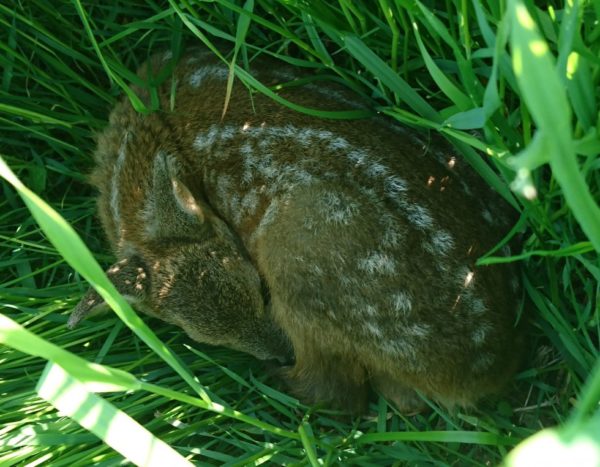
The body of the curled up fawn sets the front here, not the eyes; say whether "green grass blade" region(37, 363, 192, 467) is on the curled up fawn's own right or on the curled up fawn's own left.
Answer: on the curled up fawn's own left

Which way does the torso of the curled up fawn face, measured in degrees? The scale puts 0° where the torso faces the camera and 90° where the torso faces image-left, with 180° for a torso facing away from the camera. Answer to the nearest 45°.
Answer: approximately 90°
